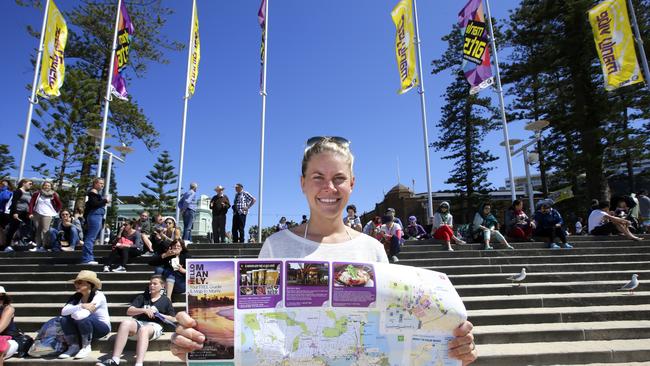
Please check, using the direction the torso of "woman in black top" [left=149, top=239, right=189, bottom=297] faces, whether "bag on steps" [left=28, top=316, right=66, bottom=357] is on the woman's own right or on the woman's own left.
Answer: on the woman's own right

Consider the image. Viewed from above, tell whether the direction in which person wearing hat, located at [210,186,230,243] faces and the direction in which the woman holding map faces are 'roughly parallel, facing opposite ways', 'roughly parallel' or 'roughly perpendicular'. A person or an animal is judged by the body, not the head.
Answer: roughly parallel

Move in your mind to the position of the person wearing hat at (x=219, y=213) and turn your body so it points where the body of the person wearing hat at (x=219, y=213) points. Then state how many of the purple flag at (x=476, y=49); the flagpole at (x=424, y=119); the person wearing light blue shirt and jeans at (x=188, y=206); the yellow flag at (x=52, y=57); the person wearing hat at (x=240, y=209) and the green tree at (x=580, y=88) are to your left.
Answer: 4

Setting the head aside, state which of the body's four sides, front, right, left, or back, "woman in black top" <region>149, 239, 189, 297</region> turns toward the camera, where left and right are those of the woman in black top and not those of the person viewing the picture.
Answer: front

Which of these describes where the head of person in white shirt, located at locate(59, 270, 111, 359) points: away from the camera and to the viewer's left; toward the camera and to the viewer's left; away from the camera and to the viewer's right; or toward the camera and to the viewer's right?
toward the camera and to the viewer's left

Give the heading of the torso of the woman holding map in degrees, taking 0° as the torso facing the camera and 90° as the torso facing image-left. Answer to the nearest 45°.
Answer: approximately 0°

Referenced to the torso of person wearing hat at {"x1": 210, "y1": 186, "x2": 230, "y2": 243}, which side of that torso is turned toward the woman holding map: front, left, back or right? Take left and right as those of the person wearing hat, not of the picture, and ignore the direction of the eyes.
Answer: front

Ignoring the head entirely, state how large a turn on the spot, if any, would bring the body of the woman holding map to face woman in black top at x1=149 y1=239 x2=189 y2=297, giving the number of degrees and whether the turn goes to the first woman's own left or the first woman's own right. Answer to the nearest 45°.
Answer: approximately 135° to the first woman's own right

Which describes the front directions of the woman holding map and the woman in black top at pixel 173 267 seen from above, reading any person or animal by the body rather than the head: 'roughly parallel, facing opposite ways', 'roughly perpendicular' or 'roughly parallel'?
roughly parallel

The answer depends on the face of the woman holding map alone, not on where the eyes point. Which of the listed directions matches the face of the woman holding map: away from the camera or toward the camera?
toward the camera
